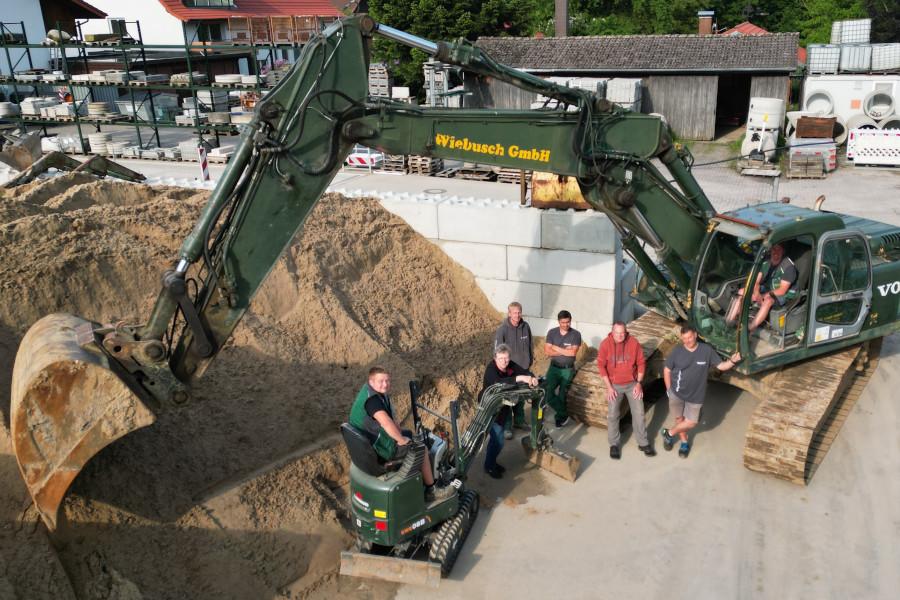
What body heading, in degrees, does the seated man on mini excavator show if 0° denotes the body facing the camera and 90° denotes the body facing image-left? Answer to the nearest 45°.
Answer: approximately 270°

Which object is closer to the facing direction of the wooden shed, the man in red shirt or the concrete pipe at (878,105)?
the man in red shirt

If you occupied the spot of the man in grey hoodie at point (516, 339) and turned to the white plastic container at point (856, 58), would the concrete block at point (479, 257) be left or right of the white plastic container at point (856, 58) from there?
left

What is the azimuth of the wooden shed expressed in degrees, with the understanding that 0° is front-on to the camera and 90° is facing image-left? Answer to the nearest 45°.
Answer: approximately 0°

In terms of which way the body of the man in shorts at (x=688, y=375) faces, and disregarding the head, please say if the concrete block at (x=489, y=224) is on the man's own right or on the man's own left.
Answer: on the man's own right

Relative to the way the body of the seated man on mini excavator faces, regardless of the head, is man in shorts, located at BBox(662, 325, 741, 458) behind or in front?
in front

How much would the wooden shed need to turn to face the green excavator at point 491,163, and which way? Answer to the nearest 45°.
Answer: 0° — it already faces it

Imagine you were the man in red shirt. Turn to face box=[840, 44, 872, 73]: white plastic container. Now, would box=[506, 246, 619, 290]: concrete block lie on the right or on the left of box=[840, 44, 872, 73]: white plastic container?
left

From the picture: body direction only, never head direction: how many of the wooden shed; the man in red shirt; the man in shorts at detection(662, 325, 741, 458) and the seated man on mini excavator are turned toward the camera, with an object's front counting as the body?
3

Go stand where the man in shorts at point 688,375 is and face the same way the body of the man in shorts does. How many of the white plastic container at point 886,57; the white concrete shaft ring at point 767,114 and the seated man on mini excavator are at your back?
2

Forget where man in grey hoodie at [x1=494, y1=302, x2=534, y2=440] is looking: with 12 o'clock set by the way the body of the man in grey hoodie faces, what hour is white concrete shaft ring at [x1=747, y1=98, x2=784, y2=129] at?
The white concrete shaft ring is roughly at 7 o'clock from the man in grey hoodie.

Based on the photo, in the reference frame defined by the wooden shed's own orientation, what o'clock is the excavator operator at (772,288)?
The excavator operator is roughly at 12 o'clock from the wooden shed.

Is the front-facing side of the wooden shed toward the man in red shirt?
yes

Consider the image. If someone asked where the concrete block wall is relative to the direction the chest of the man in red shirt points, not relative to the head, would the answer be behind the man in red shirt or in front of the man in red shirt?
behind

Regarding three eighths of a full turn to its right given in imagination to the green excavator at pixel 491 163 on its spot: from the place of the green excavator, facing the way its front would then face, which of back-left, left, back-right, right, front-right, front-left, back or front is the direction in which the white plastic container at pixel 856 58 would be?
front-right

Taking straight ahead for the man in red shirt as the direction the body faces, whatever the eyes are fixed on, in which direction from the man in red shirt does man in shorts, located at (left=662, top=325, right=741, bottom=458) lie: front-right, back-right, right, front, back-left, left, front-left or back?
left

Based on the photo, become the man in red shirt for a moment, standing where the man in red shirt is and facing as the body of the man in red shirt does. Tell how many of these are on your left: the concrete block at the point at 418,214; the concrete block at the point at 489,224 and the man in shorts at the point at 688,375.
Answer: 1

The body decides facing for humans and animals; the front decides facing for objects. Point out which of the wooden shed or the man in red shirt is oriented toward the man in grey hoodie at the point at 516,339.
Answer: the wooden shed
